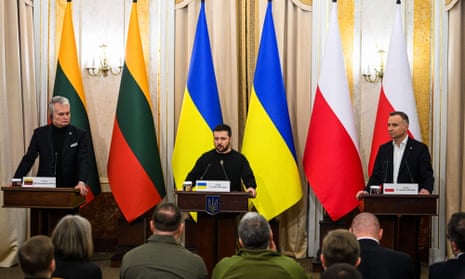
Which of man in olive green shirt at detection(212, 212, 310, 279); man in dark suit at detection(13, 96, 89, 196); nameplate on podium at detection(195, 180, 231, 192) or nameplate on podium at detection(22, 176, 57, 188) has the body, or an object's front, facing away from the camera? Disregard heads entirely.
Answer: the man in olive green shirt

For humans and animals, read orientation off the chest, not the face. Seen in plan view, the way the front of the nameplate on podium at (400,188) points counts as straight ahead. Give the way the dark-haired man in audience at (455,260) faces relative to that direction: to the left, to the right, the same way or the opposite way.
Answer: the opposite way

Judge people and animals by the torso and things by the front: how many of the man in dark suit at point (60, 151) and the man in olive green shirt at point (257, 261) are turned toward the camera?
1

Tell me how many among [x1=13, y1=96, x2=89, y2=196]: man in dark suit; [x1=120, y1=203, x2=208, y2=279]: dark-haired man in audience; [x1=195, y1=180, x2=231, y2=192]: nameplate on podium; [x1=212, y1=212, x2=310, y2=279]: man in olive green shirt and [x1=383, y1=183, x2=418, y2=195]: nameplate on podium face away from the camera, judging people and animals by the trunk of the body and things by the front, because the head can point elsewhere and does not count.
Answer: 2

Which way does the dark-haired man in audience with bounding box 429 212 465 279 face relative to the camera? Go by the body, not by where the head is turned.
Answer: away from the camera

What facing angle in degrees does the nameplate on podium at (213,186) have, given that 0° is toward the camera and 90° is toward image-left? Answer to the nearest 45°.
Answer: approximately 0°

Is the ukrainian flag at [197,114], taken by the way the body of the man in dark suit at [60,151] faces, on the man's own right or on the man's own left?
on the man's own left

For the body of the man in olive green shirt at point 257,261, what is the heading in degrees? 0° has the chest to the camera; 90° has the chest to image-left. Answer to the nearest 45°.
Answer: approximately 180°

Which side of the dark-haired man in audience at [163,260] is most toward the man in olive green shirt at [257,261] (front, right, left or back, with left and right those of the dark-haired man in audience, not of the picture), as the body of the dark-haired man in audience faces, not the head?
right

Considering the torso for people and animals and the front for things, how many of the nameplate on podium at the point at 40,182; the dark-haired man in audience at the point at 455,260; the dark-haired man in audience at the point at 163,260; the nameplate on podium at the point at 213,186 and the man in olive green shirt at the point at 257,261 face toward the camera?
2

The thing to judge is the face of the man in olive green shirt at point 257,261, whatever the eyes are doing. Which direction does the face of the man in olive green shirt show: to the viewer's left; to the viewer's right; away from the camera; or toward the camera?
away from the camera

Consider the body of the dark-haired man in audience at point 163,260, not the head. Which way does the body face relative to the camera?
away from the camera

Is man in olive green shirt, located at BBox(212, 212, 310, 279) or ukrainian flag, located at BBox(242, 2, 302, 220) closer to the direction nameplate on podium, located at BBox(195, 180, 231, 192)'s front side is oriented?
the man in olive green shirt

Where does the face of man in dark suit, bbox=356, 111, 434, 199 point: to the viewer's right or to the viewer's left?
to the viewer's left
